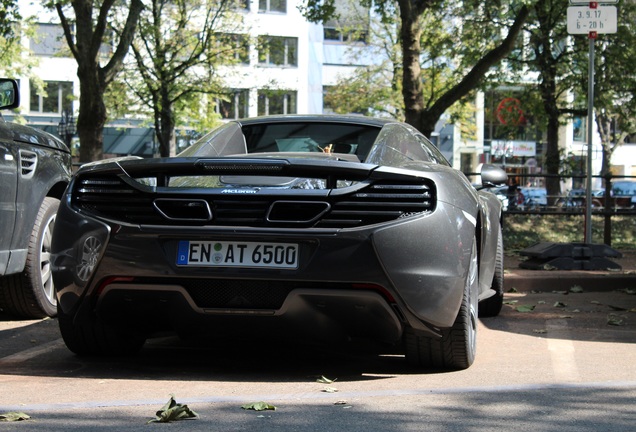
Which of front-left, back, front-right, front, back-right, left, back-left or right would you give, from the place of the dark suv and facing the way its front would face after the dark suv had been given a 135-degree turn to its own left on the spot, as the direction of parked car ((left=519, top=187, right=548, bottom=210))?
back-right

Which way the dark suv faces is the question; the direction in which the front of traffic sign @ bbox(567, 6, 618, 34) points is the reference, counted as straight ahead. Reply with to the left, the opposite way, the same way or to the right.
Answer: the opposite way

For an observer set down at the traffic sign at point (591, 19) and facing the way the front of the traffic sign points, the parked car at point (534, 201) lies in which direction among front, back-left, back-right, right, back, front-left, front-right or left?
back

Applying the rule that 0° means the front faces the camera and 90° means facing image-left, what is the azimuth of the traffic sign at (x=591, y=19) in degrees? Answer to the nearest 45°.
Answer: approximately 0°

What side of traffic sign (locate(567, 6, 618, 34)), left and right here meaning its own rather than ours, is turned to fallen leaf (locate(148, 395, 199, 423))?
front

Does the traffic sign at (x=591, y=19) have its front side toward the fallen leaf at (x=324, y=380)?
yes

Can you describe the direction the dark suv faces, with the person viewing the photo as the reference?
facing away from the viewer and to the right of the viewer

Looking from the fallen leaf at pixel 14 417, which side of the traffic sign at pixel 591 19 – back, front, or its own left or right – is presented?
front

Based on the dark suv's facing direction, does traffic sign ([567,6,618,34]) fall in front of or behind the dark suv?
in front
